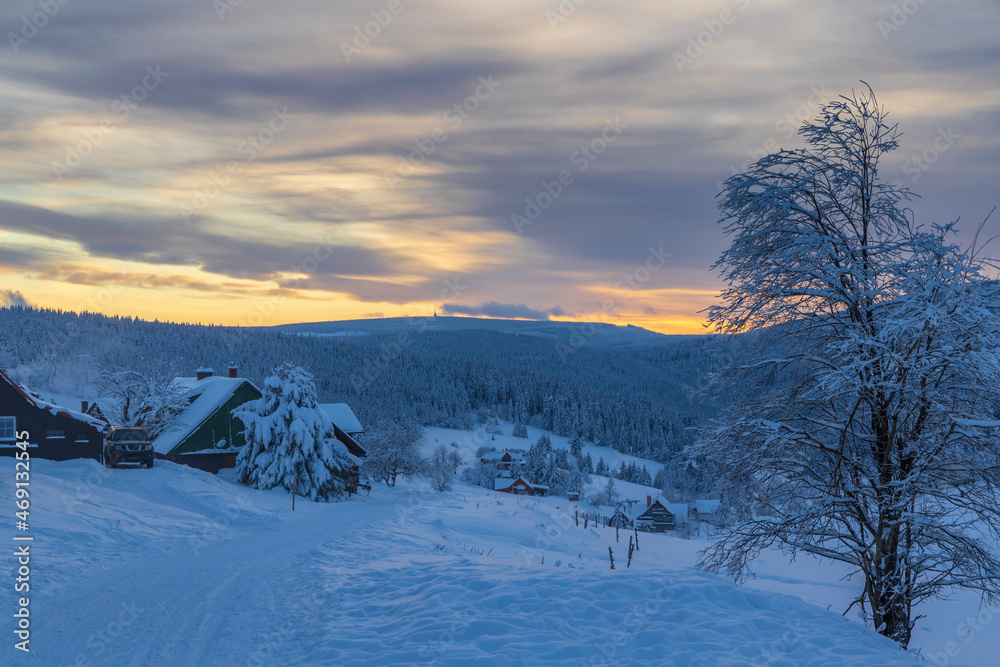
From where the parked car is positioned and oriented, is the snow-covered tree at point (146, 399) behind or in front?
behind

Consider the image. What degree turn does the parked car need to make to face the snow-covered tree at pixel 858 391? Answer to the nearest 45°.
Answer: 0° — it already faces it

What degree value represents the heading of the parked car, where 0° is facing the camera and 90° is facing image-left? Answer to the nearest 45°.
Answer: approximately 0°

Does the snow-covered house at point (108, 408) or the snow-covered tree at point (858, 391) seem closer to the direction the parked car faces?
the snow-covered tree

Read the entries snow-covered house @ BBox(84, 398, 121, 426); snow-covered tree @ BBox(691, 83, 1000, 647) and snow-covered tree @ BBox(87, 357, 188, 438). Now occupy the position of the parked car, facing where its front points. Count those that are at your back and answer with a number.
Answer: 2

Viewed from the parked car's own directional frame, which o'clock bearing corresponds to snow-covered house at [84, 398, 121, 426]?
The snow-covered house is roughly at 6 o'clock from the parked car.

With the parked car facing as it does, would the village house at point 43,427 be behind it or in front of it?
behind

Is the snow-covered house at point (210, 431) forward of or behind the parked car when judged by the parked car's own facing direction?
behind
